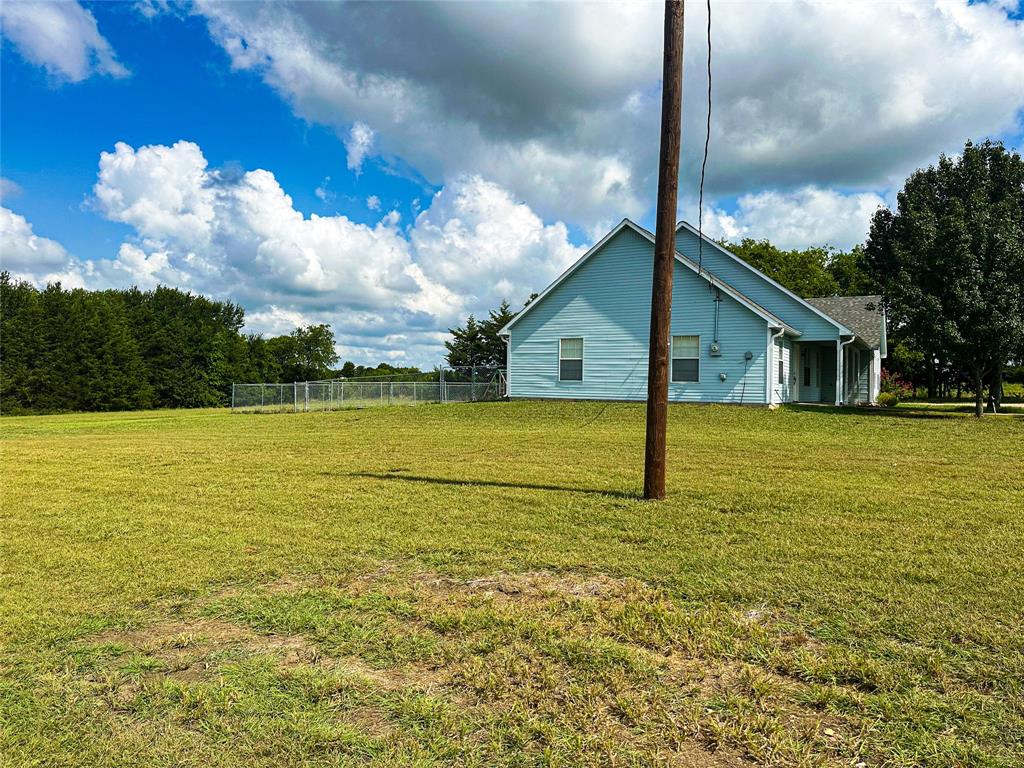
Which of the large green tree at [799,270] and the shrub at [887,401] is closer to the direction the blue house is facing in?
the shrub

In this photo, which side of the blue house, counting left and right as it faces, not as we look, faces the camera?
right

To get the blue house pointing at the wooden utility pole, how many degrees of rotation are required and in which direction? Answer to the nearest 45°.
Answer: approximately 90° to its right

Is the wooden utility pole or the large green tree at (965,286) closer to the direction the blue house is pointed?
the large green tree

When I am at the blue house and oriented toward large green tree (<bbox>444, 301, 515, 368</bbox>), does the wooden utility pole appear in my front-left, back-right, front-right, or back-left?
back-left

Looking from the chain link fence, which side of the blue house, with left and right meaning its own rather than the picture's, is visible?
back

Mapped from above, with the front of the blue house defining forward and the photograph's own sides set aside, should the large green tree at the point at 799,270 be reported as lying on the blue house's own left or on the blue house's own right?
on the blue house's own left

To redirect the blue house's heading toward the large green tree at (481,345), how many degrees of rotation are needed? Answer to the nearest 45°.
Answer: approximately 135° to its left

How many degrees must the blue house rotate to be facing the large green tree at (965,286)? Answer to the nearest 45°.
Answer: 0° — it already faces it
